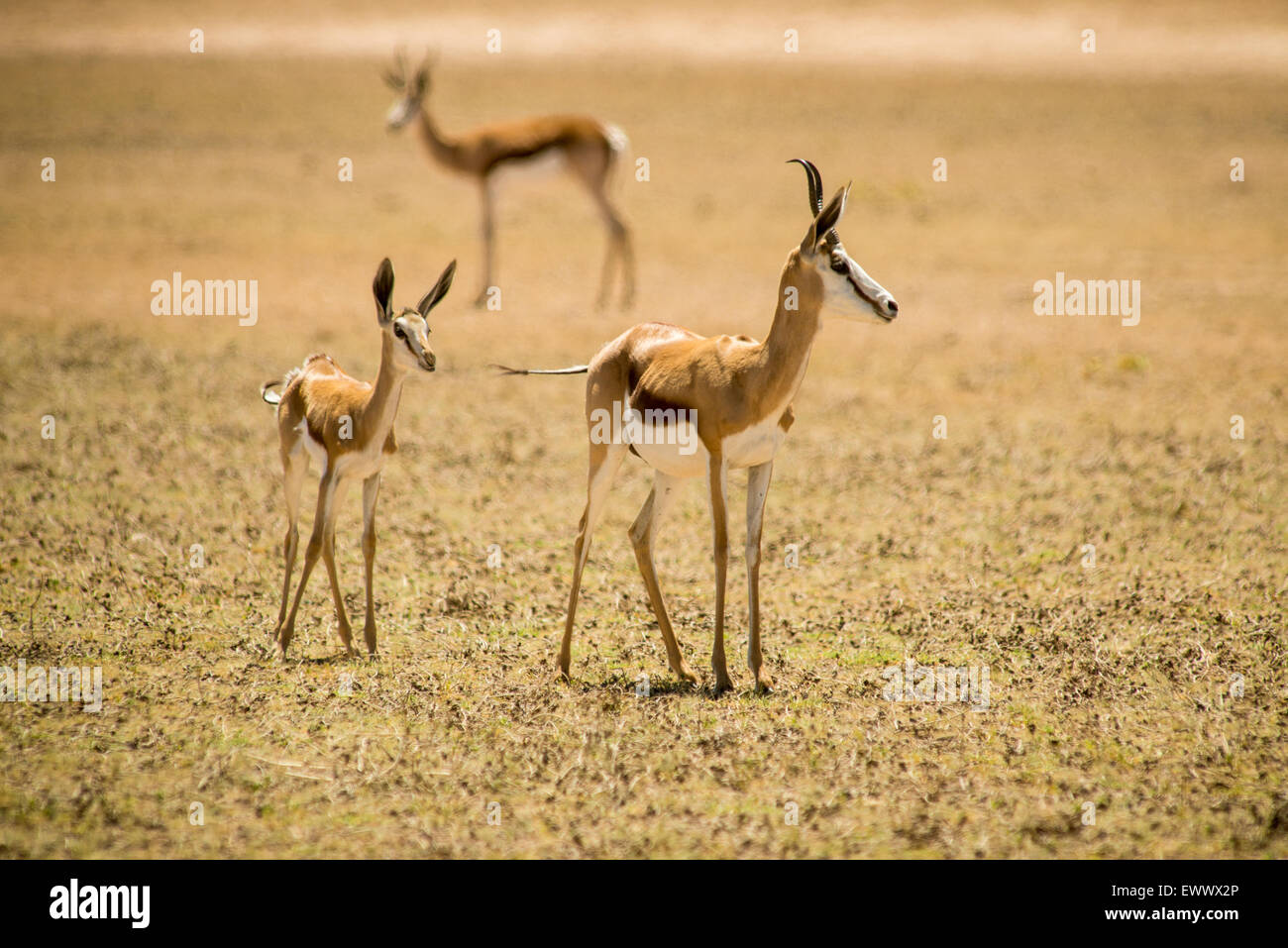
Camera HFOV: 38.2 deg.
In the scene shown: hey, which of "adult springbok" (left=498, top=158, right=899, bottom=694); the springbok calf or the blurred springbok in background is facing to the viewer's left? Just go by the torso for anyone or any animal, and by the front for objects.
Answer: the blurred springbok in background

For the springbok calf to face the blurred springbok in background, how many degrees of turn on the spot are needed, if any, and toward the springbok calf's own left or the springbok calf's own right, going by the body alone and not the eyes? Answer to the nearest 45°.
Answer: approximately 135° to the springbok calf's own left

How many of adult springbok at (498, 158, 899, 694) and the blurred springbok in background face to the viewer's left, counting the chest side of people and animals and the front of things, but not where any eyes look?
1

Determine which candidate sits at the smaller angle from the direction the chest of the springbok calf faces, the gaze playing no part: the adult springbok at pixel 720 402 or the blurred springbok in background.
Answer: the adult springbok

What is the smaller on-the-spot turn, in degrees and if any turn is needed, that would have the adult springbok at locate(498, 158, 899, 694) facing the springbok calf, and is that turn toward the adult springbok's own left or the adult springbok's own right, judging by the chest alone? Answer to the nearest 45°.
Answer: approximately 135° to the adult springbok's own right

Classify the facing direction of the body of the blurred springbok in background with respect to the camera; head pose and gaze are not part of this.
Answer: to the viewer's left

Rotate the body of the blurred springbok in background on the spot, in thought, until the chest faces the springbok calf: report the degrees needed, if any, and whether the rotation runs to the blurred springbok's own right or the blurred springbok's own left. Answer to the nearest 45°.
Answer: approximately 90° to the blurred springbok's own left

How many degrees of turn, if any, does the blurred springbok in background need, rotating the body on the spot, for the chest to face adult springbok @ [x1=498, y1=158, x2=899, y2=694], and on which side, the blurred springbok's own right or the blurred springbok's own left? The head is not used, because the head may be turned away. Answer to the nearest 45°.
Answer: approximately 90° to the blurred springbok's own left

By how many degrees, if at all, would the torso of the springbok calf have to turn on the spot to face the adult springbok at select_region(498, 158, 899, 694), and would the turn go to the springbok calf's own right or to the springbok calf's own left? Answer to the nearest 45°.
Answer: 0° — it already faces it

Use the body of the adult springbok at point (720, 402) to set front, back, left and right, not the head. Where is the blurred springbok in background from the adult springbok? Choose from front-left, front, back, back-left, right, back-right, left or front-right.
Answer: back-left
